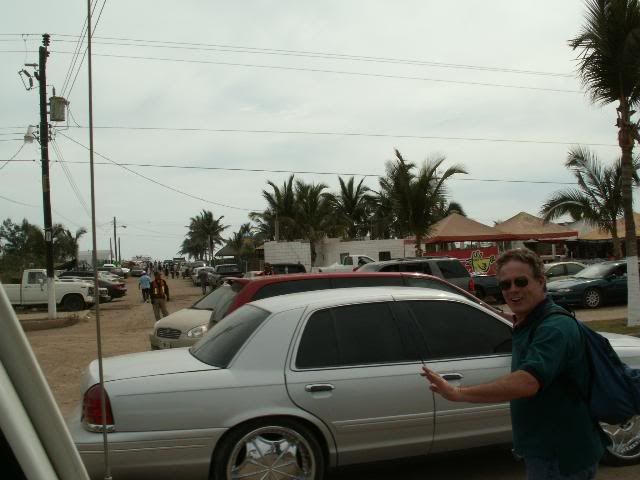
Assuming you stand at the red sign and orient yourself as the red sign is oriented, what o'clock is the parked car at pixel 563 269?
The parked car is roughly at 10 o'clock from the red sign.

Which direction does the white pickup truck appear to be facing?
to the viewer's right

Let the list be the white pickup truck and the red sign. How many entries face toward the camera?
1

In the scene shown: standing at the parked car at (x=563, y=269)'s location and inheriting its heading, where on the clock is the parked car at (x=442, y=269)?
the parked car at (x=442, y=269) is roughly at 11 o'clock from the parked car at (x=563, y=269).

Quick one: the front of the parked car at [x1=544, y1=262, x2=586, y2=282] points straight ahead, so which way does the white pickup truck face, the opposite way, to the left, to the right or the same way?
the opposite way

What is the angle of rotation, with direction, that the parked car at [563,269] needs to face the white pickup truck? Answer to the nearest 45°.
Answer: approximately 45° to its right

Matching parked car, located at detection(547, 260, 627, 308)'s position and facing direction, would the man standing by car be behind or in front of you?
in front

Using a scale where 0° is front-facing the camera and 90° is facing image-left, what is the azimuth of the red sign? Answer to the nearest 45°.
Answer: approximately 0°
